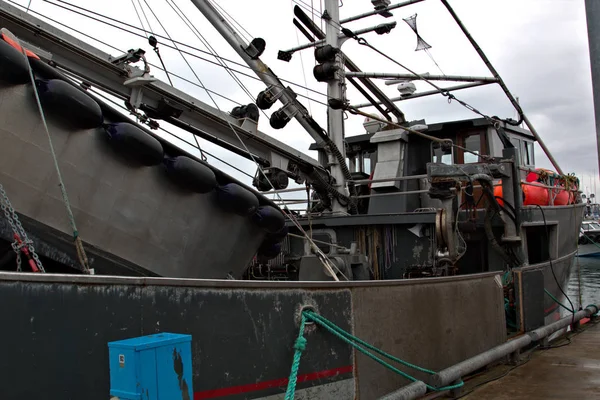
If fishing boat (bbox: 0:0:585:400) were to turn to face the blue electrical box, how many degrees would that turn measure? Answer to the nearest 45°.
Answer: approximately 135° to its right

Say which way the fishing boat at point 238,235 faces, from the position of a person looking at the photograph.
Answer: facing away from the viewer and to the right of the viewer
